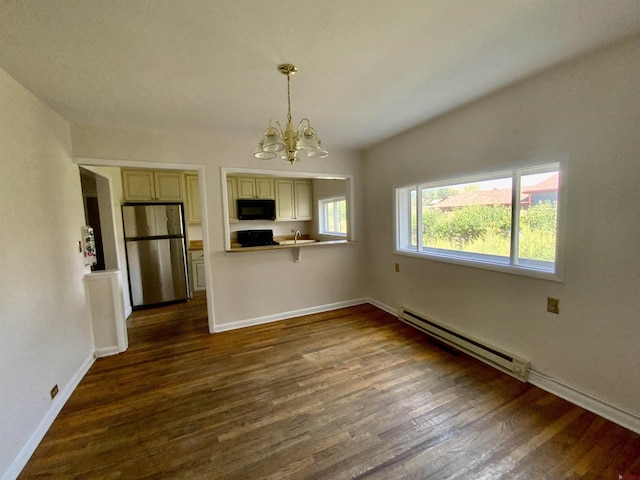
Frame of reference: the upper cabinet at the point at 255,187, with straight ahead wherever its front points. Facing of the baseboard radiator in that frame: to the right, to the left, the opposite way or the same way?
to the right

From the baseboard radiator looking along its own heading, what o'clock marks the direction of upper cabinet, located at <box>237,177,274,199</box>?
The upper cabinet is roughly at 2 o'clock from the baseboard radiator.

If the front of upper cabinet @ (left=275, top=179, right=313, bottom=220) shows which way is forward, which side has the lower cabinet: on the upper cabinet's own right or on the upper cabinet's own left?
on the upper cabinet's own right

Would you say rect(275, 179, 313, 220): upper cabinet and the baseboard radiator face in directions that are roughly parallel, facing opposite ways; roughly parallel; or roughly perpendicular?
roughly perpendicular

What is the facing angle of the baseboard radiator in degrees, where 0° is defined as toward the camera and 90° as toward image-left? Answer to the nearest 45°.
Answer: approximately 45°

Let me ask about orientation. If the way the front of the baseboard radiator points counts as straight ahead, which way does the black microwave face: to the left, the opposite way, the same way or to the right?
to the left

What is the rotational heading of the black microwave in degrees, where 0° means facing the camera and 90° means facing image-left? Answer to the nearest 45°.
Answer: approximately 0°

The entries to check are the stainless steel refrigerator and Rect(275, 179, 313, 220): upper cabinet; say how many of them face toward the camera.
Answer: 2

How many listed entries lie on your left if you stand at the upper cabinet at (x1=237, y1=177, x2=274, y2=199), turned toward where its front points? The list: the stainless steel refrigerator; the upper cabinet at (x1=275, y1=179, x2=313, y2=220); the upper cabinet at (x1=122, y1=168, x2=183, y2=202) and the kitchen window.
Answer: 2
